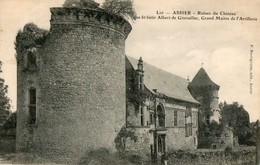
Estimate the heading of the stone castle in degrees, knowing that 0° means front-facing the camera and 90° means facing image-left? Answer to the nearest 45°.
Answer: approximately 315°

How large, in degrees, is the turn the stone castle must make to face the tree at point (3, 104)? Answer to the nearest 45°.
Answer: approximately 180°
